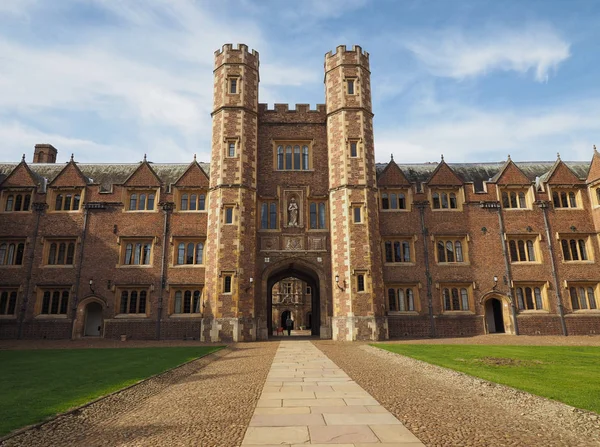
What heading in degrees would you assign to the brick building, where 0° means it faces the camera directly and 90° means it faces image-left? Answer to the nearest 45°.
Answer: approximately 0°
